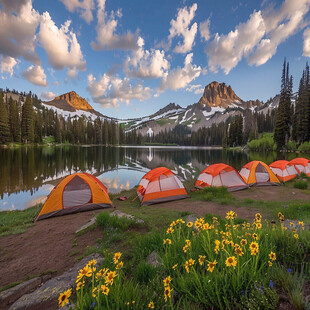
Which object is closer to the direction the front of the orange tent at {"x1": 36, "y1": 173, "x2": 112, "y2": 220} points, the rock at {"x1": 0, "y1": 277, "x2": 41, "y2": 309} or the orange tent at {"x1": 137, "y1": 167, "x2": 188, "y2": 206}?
the rock

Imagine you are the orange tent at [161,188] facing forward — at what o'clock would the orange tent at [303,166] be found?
the orange tent at [303,166] is roughly at 8 o'clock from the orange tent at [161,188].

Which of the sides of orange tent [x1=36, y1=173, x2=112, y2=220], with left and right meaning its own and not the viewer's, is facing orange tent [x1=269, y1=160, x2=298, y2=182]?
left

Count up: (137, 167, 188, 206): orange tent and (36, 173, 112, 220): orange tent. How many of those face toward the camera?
2

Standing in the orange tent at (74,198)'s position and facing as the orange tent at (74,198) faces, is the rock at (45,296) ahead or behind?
ahead

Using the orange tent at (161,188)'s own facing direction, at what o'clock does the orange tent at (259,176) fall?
the orange tent at (259,176) is roughly at 8 o'clock from the orange tent at (161,188).

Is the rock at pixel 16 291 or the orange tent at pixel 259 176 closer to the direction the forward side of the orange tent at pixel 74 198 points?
the rock

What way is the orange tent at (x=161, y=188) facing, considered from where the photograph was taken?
facing the viewer

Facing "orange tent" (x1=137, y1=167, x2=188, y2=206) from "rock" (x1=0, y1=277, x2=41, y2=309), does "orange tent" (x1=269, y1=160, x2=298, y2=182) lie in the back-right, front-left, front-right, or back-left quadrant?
front-right

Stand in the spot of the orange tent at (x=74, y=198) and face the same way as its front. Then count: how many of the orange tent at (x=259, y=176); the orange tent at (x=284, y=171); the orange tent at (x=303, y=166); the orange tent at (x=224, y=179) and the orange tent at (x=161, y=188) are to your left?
5

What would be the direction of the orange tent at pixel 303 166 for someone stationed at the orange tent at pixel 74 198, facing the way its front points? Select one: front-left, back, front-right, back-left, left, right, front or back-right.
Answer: left

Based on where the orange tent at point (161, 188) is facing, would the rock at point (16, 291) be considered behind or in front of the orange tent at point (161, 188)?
in front

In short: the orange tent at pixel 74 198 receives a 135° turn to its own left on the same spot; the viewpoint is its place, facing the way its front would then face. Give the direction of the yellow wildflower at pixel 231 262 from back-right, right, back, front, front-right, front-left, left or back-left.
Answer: back-right

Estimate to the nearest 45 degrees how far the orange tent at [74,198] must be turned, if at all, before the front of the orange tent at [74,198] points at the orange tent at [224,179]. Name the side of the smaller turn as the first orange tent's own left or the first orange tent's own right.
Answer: approximately 90° to the first orange tent's own left

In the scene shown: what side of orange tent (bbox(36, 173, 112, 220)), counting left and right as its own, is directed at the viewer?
front
